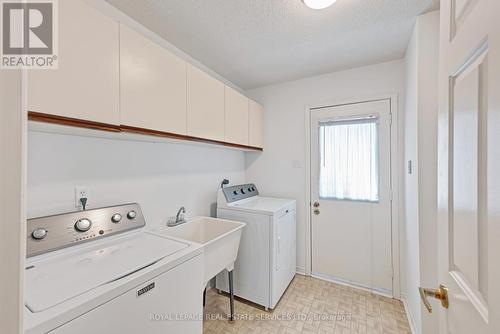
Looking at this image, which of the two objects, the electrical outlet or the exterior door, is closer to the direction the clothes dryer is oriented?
the exterior door

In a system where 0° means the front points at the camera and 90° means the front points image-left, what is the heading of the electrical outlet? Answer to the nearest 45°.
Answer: approximately 315°

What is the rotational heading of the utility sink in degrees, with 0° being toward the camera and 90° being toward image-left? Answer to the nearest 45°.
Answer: approximately 315°

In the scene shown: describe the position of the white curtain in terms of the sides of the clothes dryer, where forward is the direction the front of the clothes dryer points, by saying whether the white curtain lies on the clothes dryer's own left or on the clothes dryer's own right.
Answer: on the clothes dryer's own left

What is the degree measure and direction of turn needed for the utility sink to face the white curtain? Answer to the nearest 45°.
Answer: approximately 45° to its left

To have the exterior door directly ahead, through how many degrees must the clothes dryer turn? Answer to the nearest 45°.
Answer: approximately 45° to its left

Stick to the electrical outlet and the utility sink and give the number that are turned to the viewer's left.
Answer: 0

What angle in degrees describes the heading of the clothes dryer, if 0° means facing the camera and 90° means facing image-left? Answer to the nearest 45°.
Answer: approximately 315°

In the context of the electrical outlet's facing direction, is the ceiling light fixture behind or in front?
in front

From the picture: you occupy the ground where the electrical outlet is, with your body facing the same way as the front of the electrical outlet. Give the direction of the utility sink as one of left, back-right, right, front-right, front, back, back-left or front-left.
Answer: front-left

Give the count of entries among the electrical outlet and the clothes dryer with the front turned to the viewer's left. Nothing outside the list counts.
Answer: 0

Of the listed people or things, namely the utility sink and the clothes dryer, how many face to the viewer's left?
0

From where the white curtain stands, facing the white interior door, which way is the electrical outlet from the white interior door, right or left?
right
